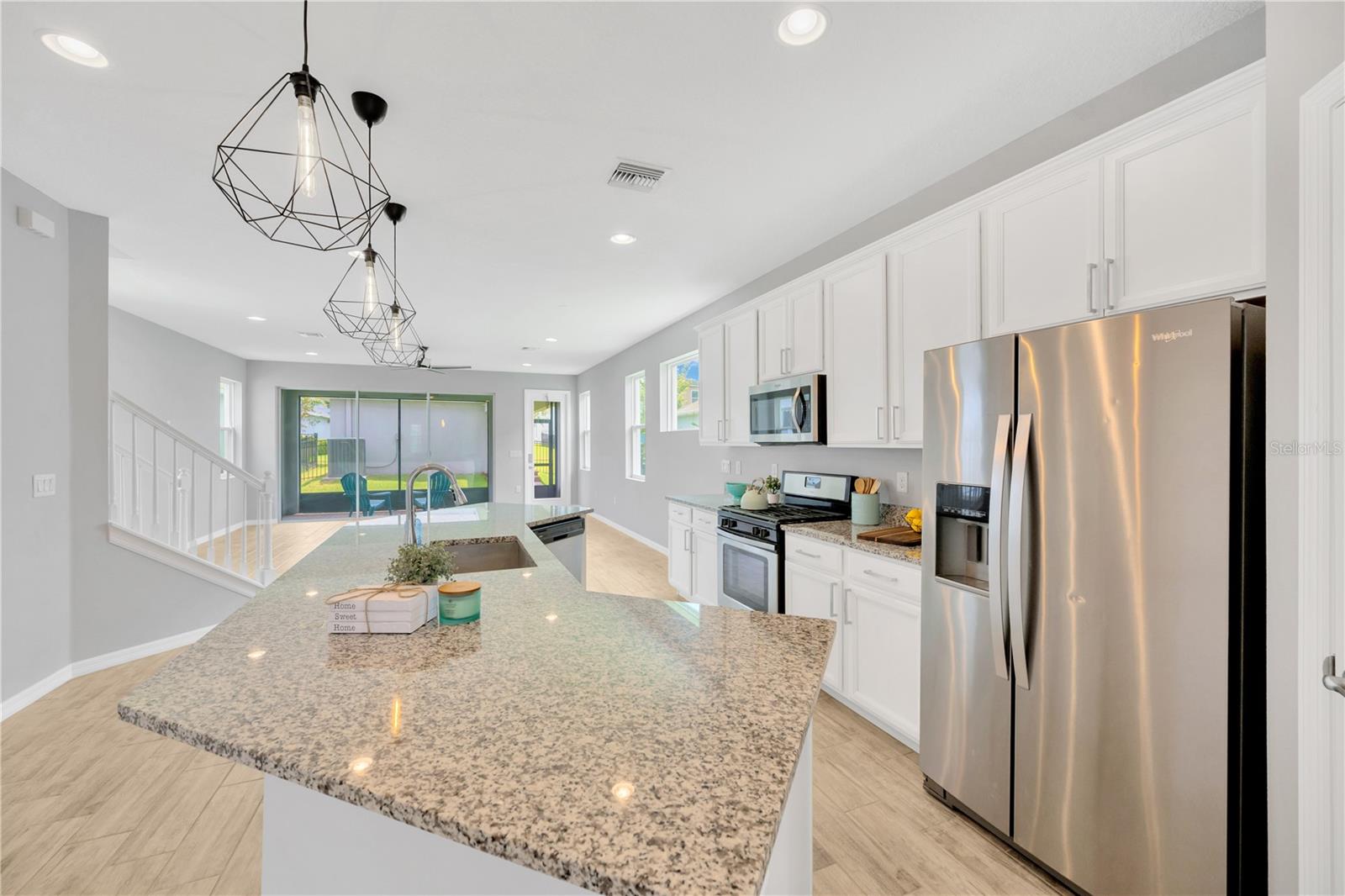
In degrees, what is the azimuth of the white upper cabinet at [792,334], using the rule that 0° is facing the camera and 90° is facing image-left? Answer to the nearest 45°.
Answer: approximately 45°

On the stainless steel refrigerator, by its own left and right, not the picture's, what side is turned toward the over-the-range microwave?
right

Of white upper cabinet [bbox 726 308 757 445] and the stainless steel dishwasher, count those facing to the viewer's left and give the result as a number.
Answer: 1

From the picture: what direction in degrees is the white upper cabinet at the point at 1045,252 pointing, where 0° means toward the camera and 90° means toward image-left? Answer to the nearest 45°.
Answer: approximately 45°

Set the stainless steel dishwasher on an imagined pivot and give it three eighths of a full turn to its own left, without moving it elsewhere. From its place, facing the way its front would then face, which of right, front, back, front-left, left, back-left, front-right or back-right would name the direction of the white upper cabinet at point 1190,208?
back-right

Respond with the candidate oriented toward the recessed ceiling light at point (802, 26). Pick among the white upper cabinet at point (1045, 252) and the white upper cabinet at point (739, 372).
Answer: the white upper cabinet at point (1045, 252)

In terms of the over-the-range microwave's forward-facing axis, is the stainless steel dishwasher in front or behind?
in front

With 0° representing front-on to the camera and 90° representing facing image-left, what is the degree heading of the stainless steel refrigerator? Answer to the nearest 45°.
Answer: approximately 45°

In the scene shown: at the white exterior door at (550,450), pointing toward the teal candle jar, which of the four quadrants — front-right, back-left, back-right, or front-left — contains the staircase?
front-right

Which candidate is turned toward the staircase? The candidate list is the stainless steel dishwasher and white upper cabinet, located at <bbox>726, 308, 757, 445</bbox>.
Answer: the white upper cabinet

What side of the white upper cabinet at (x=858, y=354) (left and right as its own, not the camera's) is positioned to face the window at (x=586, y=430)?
right

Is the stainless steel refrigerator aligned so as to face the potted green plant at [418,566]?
yes

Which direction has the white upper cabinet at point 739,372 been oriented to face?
to the viewer's left
